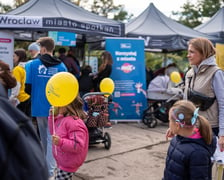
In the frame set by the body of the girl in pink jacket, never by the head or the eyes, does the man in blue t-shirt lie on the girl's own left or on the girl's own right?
on the girl's own right

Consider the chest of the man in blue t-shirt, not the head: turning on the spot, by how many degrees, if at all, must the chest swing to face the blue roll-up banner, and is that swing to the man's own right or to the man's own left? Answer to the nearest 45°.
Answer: approximately 45° to the man's own right

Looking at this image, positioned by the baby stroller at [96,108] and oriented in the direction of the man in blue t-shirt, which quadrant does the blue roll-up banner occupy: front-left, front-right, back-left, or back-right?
back-right

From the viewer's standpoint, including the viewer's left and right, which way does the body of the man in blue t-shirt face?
facing away from the viewer

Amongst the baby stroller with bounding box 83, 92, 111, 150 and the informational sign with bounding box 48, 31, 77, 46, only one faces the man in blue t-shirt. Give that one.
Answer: the informational sign
